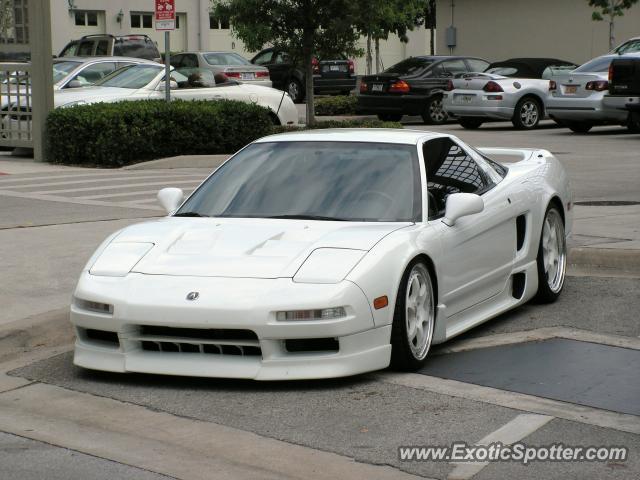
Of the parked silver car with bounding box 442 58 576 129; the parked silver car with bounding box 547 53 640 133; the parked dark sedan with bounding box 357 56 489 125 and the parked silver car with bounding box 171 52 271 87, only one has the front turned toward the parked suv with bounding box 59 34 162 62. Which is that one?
the parked silver car with bounding box 171 52 271 87

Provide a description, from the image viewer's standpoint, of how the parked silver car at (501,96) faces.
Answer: facing away from the viewer and to the right of the viewer

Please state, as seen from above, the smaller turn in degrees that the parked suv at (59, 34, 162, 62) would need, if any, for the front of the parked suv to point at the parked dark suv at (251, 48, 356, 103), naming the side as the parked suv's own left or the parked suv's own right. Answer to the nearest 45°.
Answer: approximately 90° to the parked suv's own right

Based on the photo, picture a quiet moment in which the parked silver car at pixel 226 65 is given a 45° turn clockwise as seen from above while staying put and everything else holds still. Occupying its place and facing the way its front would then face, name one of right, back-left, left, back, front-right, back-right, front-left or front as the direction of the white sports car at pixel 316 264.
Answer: back

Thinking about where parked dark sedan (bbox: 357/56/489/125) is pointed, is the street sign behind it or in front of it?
behind

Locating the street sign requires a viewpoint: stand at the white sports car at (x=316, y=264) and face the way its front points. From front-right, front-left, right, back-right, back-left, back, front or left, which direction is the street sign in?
back-right

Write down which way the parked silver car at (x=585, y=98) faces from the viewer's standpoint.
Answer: facing away from the viewer and to the right of the viewer
